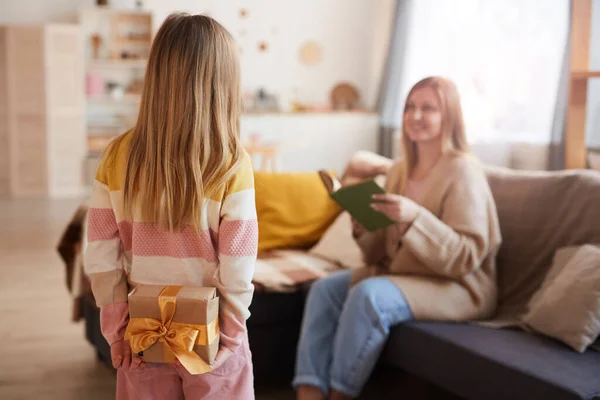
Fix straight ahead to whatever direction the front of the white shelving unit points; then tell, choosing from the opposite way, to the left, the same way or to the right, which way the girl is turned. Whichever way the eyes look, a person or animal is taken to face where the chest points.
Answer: the opposite way

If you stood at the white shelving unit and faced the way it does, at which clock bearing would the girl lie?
The girl is roughly at 12 o'clock from the white shelving unit.

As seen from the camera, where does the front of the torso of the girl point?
away from the camera

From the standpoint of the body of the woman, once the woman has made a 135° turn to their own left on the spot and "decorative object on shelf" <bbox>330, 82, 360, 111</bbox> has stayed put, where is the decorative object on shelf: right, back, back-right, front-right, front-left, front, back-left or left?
left

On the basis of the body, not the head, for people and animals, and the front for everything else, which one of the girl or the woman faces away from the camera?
the girl

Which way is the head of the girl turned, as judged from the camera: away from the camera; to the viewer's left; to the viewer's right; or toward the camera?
away from the camera

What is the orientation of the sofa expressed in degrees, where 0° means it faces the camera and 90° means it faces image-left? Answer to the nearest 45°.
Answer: approximately 45°

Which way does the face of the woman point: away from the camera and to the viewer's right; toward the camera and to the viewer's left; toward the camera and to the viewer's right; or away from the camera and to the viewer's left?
toward the camera and to the viewer's left

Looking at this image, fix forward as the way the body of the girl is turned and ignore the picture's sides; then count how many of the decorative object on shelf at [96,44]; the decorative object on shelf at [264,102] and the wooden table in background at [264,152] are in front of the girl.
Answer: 3

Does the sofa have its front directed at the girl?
yes
